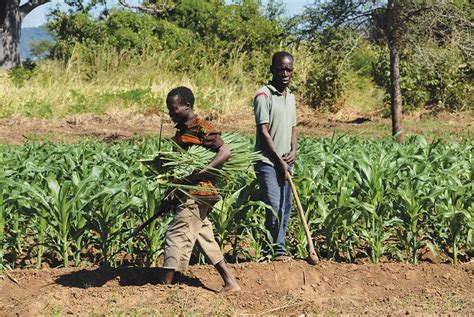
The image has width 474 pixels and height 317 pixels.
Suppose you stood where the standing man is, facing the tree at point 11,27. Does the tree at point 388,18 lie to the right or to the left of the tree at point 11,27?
right

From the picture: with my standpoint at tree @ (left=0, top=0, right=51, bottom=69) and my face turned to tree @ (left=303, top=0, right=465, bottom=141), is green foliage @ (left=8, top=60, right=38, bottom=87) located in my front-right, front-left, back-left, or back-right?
front-right

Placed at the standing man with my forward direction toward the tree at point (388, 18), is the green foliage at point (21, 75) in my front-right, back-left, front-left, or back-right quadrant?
front-left

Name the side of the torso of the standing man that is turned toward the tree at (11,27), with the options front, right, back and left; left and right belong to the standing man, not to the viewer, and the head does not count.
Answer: back

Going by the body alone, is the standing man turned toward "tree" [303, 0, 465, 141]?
no

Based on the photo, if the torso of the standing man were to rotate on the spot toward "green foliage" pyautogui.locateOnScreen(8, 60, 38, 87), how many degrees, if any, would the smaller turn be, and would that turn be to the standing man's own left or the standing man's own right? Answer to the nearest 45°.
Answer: approximately 180°

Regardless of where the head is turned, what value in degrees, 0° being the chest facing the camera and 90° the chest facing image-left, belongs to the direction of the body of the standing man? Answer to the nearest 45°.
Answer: approximately 315°

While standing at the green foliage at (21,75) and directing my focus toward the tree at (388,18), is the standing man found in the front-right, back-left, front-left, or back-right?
front-right

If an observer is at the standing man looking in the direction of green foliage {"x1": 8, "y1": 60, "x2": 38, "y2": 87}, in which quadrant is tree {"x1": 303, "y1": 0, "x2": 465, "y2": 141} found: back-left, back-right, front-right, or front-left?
front-right
